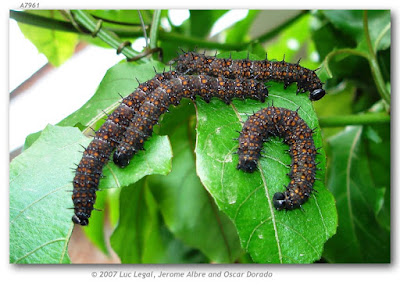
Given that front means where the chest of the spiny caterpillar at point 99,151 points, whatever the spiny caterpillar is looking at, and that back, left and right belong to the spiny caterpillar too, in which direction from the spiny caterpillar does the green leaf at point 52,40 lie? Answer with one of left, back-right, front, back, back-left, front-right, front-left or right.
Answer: back-right

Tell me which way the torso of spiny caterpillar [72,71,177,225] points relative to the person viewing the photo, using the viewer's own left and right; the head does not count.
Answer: facing the viewer and to the left of the viewer

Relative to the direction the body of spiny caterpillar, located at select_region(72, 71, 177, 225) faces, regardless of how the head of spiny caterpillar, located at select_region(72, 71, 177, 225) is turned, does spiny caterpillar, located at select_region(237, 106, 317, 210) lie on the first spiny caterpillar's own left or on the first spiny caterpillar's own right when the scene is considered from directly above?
on the first spiny caterpillar's own left

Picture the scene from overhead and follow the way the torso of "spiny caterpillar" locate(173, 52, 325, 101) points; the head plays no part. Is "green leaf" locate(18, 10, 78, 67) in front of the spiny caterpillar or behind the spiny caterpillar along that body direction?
behind

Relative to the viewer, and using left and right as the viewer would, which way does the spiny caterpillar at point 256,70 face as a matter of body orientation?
facing to the right of the viewer

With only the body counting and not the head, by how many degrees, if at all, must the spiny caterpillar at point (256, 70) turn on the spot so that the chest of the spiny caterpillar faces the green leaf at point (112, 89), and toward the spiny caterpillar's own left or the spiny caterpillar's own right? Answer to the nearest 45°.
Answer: approximately 180°

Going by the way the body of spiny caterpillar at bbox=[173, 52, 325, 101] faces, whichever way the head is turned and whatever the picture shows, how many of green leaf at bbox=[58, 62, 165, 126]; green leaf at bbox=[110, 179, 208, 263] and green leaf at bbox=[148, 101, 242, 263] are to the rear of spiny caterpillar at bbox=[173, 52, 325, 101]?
3

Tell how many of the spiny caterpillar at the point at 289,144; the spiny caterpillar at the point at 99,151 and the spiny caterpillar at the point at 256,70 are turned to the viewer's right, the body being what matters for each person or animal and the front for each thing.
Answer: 1
